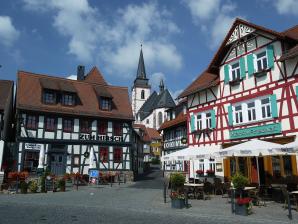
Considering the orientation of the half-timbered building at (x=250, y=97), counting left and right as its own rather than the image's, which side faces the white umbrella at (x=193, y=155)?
front

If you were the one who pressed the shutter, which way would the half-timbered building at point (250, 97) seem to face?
facing the viewer and to the left of the viewer

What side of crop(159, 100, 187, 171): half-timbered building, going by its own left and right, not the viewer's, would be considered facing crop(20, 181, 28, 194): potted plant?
front

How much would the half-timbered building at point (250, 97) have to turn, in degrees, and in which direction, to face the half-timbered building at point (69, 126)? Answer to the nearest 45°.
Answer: approximately 45° to its right

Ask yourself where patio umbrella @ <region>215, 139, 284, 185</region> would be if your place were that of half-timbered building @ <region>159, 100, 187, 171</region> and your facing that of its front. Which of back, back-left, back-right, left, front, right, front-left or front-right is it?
front-left

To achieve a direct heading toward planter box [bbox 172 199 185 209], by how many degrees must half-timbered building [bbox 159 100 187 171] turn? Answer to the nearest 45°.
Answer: approximately 45° to its left

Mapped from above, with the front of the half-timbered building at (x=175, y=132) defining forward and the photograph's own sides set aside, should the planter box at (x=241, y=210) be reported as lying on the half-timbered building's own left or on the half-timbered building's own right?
on the half-timbered building's own left

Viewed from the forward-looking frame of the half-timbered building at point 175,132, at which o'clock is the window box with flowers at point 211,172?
The window box with flowers is roughly at 10 o'clock from the half-timbered building.

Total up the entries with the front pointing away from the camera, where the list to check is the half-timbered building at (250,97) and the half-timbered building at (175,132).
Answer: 0

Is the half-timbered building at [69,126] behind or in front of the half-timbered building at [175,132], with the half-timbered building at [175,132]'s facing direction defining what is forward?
in front

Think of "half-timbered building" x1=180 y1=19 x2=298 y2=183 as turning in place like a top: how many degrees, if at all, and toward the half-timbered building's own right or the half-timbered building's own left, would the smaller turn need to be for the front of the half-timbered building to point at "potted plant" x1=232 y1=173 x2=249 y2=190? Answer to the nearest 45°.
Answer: approximately 45° to the half-timbered building's own left
